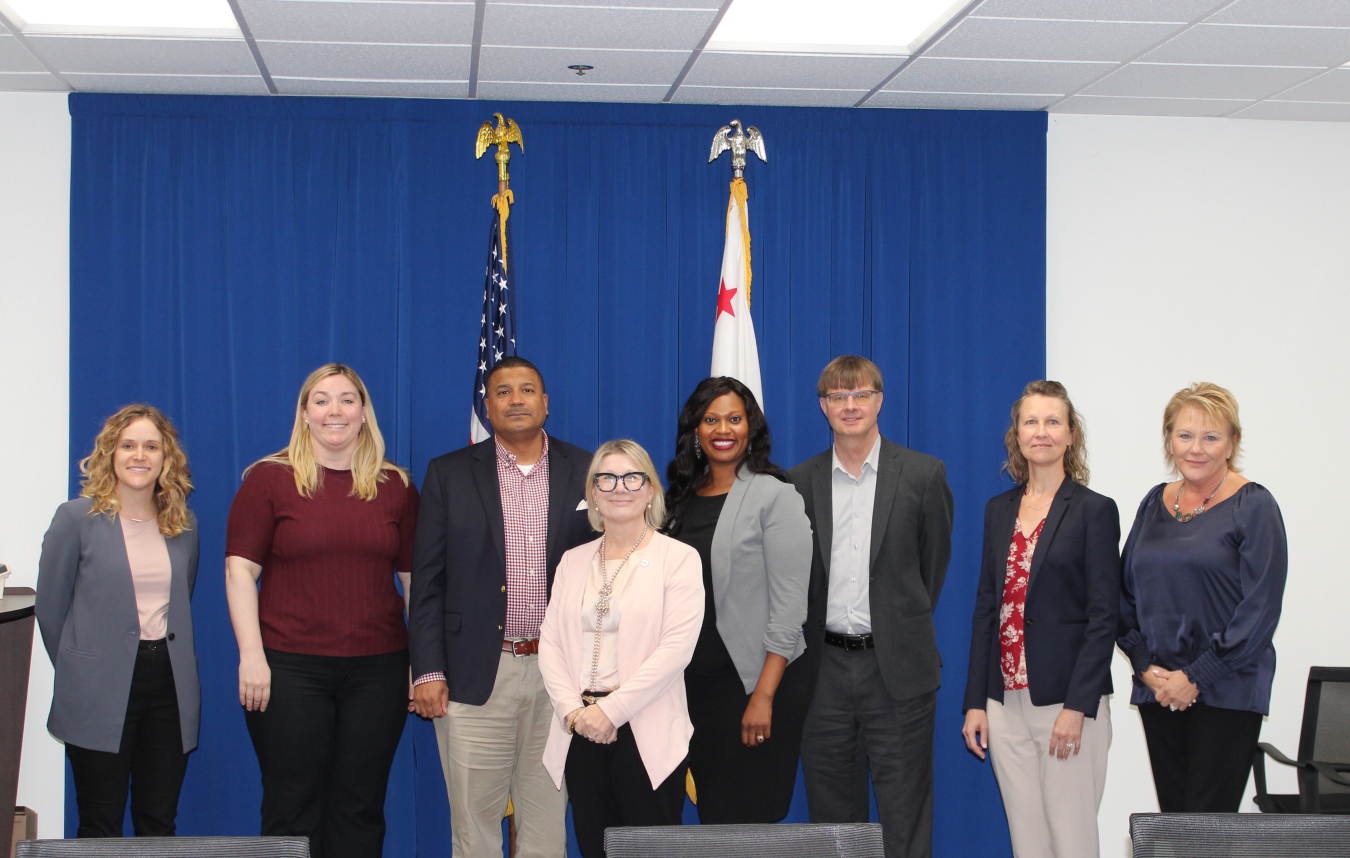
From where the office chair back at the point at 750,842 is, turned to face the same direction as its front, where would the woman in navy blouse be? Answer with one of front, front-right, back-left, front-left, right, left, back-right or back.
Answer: front-right

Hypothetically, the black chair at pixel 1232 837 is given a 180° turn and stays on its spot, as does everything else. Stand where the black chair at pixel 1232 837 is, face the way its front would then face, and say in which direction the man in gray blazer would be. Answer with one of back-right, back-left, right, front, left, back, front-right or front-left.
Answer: back-right

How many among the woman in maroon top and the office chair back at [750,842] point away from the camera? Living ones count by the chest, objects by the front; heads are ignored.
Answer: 1

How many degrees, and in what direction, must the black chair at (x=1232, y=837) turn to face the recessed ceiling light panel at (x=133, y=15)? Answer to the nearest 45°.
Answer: approximately 90° to its left

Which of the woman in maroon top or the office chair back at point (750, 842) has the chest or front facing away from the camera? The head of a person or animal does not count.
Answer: the office chair back

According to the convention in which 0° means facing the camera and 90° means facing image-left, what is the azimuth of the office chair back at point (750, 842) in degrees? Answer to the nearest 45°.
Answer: approximately 180°

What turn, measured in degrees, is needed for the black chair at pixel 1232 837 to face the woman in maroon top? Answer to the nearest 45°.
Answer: approximately 90° to its left

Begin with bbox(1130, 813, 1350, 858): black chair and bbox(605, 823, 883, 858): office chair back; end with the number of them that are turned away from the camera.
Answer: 2

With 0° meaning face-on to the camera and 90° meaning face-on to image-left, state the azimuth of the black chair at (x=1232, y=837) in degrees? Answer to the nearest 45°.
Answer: approximately 180°

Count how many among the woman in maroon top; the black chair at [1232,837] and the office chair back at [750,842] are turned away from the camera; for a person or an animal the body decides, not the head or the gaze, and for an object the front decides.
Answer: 2
